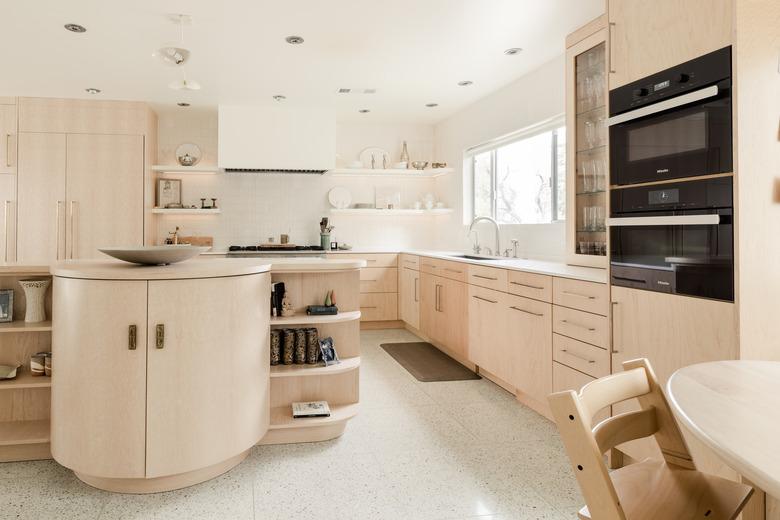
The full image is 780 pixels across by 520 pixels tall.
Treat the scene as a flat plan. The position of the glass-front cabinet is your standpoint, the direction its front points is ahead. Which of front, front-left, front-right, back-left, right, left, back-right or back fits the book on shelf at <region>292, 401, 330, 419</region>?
front

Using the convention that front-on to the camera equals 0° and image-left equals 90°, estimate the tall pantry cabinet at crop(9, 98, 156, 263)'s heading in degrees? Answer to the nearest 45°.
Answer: approximately 0°

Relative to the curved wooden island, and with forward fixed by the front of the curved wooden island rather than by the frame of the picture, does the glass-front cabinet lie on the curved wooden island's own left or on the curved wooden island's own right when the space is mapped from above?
on the curved wooden island's own left

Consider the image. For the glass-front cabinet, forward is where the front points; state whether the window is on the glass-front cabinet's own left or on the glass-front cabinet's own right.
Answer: on the glass-front cabinet's own right

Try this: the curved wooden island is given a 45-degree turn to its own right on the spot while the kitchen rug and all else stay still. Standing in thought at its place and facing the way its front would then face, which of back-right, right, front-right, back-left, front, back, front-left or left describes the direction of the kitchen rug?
back

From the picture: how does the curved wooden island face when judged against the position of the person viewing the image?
facing the viewer

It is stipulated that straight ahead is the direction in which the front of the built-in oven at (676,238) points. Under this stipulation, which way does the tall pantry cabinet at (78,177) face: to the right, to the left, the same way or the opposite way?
to the left

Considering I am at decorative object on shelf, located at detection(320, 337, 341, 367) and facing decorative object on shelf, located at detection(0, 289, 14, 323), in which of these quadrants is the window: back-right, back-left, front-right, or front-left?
back-right

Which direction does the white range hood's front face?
toward the camera

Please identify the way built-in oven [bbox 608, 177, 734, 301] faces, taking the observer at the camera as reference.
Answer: facing the viewer and to the left of the viewer

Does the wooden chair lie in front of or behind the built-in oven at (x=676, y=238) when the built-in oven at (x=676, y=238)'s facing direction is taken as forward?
in front

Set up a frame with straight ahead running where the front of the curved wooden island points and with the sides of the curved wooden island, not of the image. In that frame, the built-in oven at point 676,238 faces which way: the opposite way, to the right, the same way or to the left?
to the right

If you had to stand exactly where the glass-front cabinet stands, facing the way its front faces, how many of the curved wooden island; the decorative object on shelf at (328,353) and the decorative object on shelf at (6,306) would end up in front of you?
3

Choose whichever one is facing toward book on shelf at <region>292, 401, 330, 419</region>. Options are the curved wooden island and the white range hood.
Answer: the white range hood
